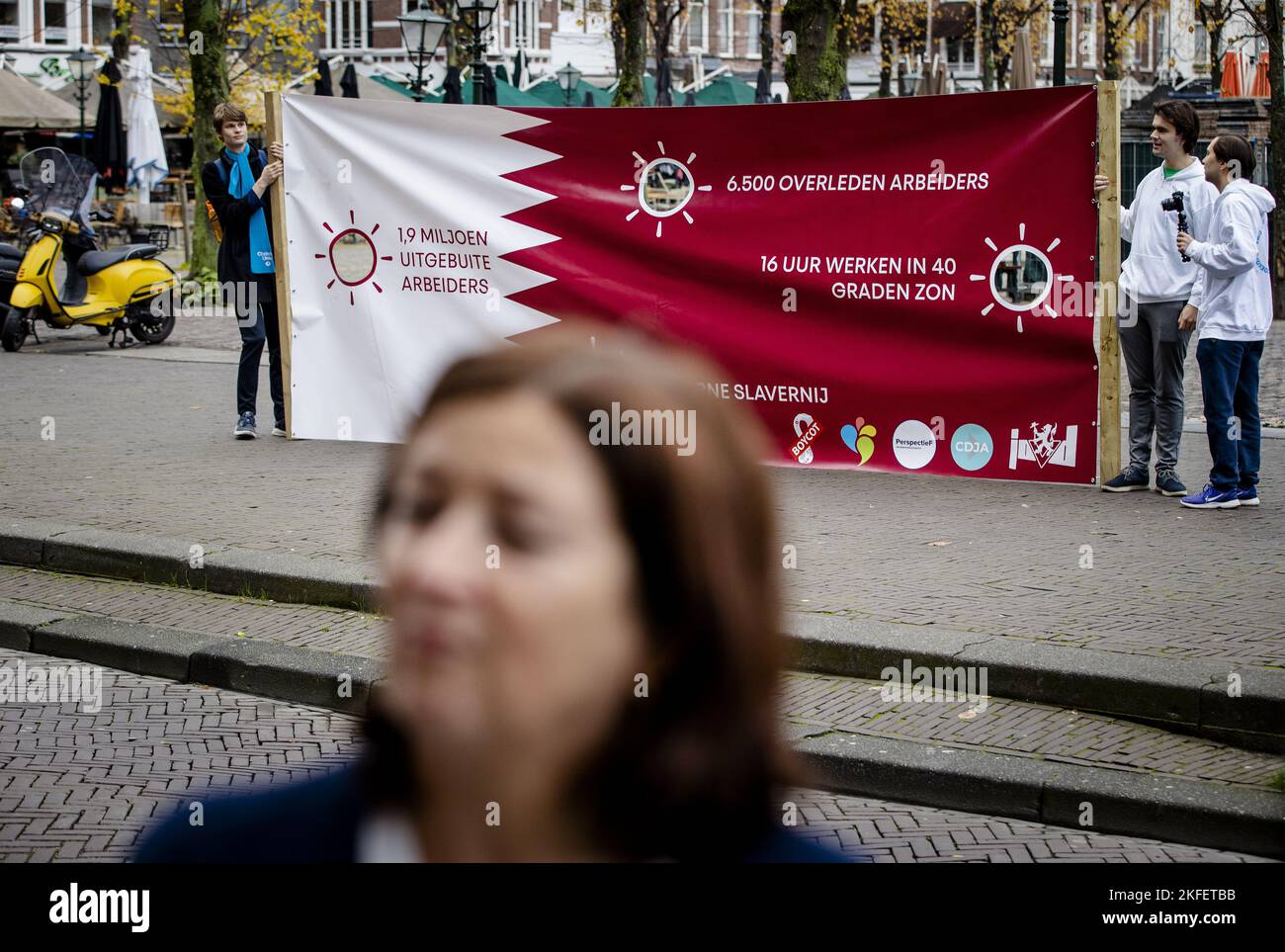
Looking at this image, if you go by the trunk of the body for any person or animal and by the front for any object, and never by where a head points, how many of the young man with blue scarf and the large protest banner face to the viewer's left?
0

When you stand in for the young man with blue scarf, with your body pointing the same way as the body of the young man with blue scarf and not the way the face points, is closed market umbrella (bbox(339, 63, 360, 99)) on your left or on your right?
on your left

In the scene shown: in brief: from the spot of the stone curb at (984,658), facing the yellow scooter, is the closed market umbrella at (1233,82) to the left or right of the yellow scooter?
right

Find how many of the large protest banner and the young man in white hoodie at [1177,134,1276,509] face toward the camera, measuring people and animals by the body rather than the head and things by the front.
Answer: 1

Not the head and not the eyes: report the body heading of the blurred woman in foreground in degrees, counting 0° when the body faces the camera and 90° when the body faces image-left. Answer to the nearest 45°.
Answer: approximately 45°

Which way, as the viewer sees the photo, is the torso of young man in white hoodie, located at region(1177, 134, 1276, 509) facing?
to the viewer's left

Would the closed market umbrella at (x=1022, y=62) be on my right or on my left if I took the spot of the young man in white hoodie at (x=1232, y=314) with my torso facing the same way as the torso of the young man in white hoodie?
on my right

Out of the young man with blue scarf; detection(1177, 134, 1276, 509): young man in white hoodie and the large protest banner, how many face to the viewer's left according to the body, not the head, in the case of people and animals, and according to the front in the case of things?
1

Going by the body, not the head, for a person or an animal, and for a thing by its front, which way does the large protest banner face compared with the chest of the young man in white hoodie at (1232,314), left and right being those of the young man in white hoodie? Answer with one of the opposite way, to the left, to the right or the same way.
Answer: to the left

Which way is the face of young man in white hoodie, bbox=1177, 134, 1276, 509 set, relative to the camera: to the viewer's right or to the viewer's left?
to the viewer's left

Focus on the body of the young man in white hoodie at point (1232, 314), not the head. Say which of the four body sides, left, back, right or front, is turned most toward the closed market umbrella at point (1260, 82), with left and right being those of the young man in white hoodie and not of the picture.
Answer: right

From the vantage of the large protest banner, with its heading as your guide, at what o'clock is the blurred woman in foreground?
The blurred woman in foreground is roughly at 12 o'clock from the large protest banner.

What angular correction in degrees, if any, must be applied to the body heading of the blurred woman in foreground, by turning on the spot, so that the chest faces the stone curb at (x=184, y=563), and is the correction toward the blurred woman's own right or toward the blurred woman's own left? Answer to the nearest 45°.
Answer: approximately 135° to the blurred woman's own right

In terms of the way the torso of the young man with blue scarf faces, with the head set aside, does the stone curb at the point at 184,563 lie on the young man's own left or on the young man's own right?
on the young man's own right

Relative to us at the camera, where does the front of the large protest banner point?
facing the viewer
